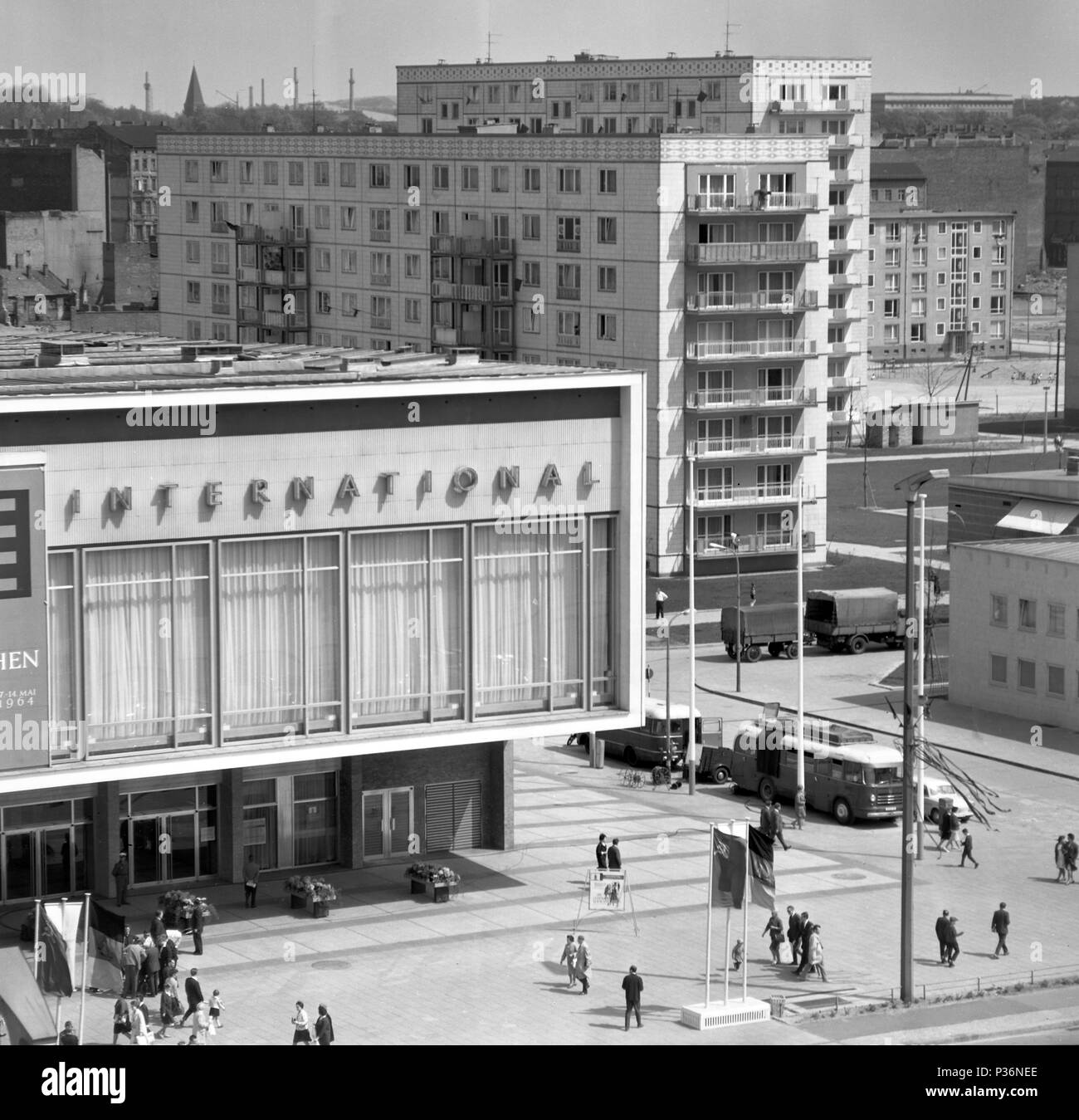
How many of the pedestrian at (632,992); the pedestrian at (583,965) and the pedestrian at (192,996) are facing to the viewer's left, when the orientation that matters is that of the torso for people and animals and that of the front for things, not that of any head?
1

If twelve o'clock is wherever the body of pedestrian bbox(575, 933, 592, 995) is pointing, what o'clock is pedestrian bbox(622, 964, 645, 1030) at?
pedestrian bbox(622, 964, 645, 1030) is roughly at 8 o'clock from pedestrian bbox(575, 933, 592, 995).

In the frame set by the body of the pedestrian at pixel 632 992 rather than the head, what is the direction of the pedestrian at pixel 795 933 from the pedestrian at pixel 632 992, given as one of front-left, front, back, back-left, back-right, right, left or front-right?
front-right

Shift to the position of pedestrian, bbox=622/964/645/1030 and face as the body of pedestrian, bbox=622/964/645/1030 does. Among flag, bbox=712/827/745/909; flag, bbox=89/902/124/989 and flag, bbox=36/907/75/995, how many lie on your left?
2

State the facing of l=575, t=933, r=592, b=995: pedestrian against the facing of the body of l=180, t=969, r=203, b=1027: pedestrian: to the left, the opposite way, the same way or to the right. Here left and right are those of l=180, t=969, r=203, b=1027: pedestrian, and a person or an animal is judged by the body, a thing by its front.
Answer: the opposite way

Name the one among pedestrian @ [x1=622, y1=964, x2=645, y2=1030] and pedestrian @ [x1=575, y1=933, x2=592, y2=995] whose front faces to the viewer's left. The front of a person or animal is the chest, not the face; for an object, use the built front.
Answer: pedestrian @ [x1=575, y1=933, x2=592, y2=995]

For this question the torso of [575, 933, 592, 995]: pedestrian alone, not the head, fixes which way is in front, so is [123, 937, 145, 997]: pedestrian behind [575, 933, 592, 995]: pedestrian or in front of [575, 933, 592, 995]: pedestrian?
in front

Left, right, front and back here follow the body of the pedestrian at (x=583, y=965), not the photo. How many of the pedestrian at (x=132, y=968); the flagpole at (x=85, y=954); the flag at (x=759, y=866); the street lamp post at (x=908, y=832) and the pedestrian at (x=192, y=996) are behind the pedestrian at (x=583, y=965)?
2

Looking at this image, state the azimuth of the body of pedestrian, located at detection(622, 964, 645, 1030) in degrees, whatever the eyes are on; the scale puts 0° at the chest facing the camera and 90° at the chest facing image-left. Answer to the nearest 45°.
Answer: approximately 180°

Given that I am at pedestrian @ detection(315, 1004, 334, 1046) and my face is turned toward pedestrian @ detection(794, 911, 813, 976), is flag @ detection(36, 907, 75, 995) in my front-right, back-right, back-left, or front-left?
back-left

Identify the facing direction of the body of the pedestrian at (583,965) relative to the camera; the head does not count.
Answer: to the viewer's left

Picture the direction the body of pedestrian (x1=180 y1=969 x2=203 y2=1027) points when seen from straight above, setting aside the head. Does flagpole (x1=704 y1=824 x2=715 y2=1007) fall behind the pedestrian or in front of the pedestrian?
in front
